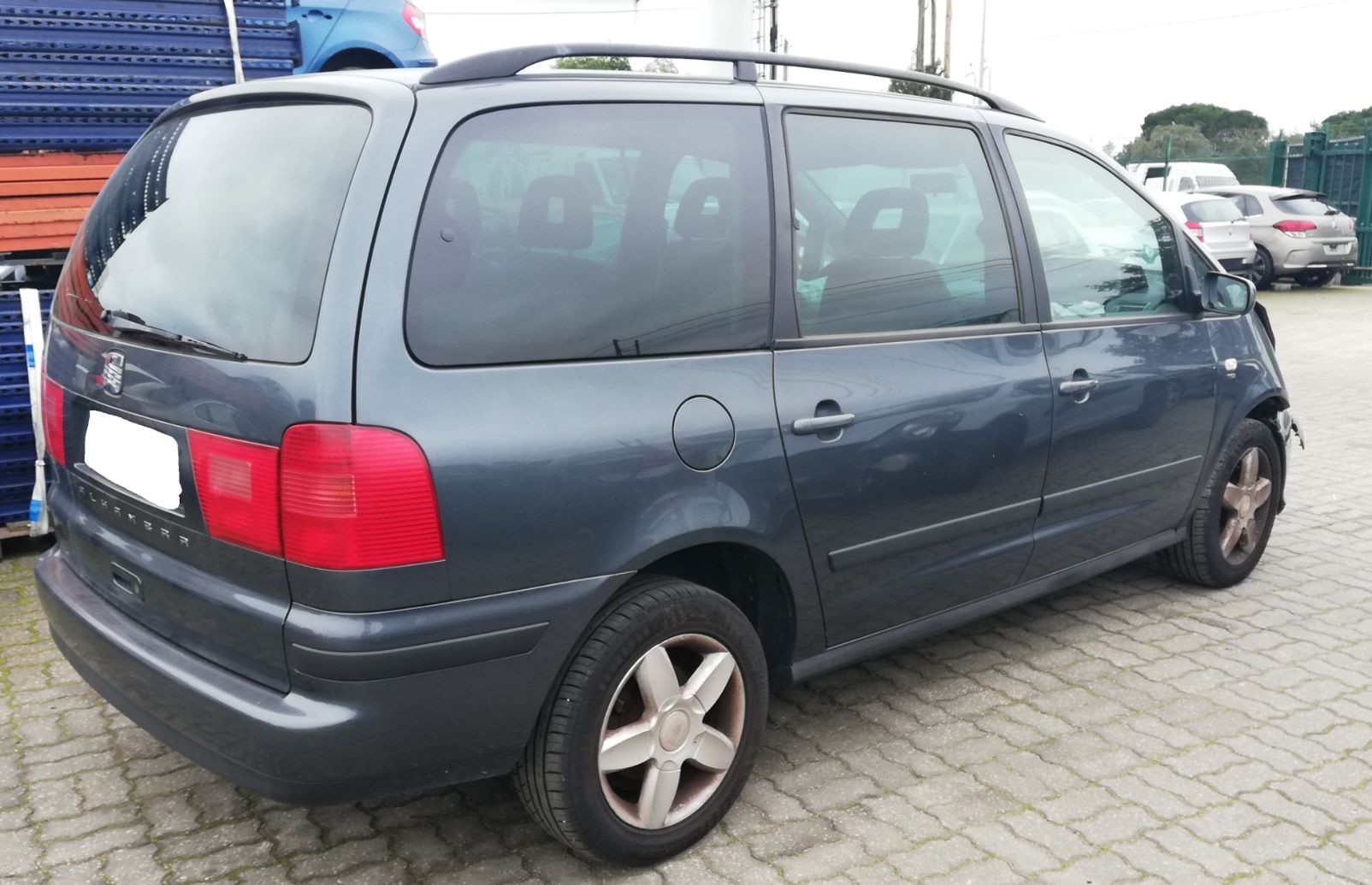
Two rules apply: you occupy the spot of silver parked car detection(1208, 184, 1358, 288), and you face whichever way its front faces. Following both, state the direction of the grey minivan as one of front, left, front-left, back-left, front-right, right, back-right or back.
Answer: back-left

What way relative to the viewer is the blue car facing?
to the viewer's left

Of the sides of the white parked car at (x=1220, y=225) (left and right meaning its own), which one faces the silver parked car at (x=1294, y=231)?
right

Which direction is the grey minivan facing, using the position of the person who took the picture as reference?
facing away from the viewer and to the right of the viewer

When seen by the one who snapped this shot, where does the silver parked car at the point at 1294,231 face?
facing away from the viewer and to the left of the viewer

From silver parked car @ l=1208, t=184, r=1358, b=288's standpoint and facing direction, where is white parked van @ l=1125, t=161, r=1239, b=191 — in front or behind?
in front

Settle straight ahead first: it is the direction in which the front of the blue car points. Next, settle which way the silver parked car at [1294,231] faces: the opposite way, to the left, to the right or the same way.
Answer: to the right

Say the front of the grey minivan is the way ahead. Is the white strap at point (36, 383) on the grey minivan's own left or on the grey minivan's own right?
on the grey minivan's own left

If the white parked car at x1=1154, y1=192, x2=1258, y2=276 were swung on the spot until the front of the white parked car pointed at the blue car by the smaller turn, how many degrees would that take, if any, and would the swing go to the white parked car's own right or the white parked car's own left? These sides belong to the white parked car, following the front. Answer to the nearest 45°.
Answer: approximately 135° to the white parked car's own left

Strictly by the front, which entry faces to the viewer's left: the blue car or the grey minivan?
the blue car

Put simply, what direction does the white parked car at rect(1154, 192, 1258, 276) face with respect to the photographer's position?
facing away from the viewer and to the left of the viewer
